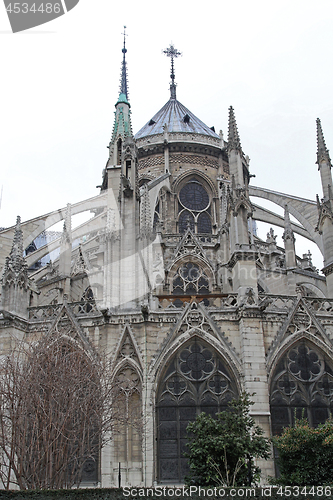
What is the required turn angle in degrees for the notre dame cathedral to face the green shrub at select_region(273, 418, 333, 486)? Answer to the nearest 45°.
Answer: approximately 135° to its right

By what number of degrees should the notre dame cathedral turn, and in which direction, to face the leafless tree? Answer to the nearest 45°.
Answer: approximately 135° to its left

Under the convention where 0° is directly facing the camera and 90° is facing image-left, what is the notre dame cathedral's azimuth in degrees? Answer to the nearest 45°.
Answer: approximately 180°
